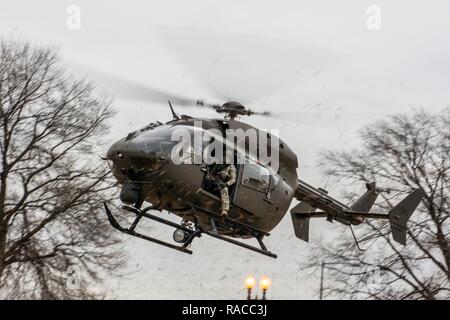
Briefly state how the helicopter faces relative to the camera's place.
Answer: facing the viewer and to the left of the viewer
